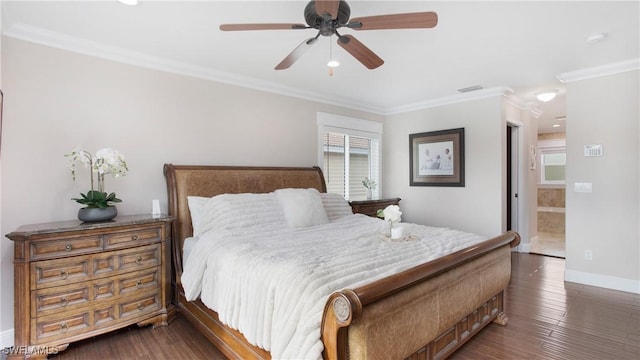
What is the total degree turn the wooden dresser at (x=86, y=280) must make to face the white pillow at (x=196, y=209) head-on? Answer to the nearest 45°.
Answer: approximately 45° to its left

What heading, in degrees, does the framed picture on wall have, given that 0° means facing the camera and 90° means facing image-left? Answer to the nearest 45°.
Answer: approximately 45°

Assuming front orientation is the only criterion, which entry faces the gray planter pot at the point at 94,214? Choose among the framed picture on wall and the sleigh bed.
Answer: the framed picture on wall

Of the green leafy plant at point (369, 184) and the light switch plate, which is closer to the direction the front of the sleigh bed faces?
the light switch plate

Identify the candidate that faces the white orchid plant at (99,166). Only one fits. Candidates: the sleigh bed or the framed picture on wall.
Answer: the framed picture on wall

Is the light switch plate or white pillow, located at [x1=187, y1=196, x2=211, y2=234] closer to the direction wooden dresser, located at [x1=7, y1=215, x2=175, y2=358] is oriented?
the light switch plate
